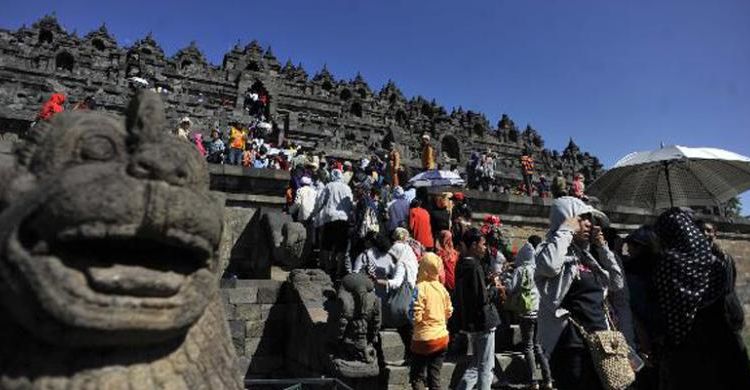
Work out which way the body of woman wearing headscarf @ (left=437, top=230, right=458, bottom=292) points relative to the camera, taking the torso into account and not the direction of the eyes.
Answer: away from the camera

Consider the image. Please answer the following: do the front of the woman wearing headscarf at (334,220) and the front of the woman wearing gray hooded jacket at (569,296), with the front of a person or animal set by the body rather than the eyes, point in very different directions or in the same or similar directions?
very different directions

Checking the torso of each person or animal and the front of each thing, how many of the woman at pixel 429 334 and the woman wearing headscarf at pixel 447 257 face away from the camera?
2

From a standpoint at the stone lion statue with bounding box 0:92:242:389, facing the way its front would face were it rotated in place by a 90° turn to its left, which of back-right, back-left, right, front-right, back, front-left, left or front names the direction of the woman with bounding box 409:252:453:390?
front

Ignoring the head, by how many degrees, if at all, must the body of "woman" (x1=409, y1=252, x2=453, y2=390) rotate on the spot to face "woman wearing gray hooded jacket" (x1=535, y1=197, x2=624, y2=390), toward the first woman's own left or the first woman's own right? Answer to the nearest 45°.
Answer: approximately 135° to the first woman's own right

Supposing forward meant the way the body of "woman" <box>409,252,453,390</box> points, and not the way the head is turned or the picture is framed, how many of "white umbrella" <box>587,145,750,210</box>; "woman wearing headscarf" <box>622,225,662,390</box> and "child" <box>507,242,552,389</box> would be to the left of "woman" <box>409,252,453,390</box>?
0

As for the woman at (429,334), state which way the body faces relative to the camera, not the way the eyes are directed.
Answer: away from the camera

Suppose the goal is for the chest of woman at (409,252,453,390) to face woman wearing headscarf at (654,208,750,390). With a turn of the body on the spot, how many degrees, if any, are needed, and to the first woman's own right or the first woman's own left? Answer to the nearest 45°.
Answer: approximately 135° to the first woman's own right

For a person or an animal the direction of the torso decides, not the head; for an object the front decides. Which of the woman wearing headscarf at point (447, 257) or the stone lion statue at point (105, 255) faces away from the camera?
the woman wearing headscarf

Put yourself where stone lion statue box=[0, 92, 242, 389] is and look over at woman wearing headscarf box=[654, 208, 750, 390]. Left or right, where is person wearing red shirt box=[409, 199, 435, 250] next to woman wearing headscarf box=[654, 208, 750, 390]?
left

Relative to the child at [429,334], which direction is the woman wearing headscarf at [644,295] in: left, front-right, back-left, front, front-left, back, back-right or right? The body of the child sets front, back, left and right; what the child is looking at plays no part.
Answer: back-right

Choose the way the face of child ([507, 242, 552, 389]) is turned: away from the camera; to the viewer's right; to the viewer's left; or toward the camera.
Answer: away from the camera

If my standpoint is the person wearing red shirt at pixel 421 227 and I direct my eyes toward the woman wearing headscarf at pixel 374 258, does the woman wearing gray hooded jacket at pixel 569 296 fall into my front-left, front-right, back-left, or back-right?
front-left

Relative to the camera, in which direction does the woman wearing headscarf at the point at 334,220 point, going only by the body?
away from the camera

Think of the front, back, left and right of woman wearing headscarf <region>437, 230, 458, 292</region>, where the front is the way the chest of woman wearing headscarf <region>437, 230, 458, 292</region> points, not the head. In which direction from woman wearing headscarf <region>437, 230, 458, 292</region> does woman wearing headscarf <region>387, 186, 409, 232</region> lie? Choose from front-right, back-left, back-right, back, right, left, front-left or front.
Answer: front-left
